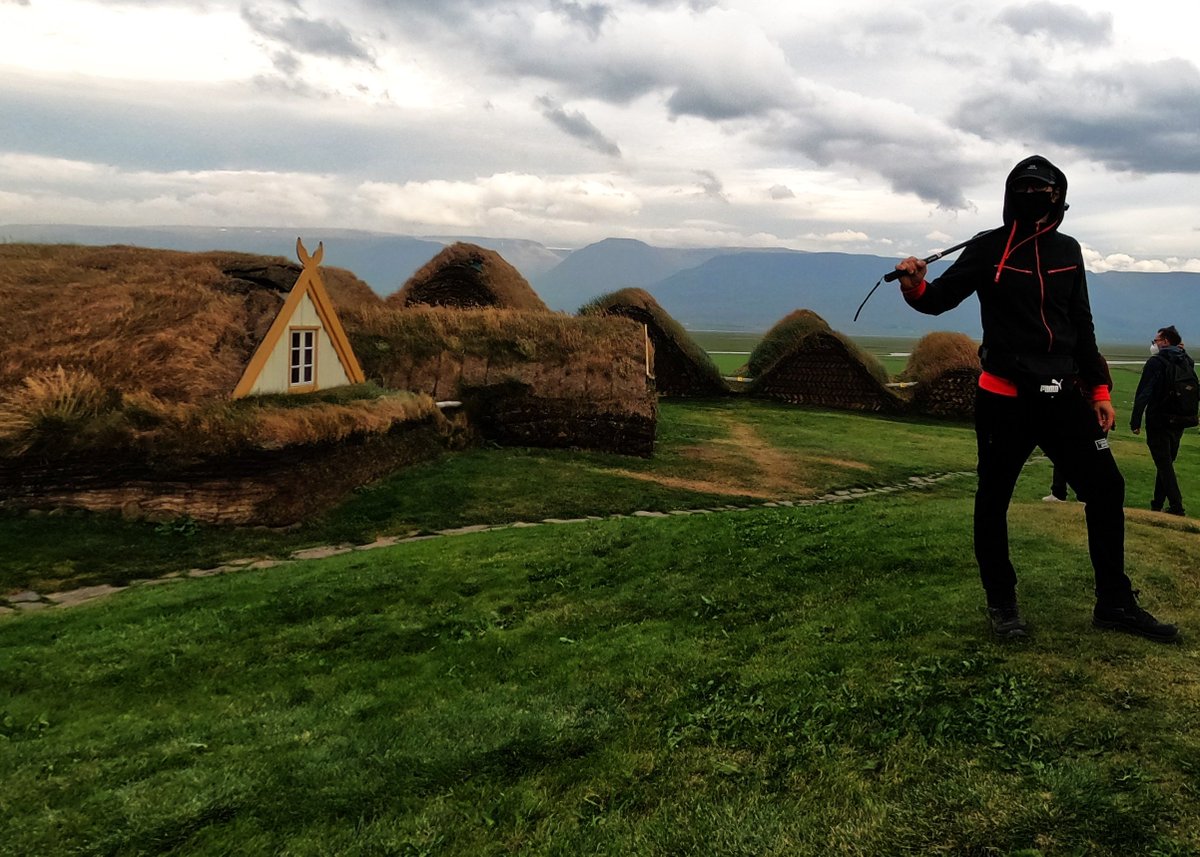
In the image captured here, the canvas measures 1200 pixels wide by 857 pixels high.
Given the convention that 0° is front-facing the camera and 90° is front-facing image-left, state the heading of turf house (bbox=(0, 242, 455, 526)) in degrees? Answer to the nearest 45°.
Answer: approximately 315°

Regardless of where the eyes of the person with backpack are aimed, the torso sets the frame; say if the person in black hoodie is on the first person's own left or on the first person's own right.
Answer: on the first person's own left

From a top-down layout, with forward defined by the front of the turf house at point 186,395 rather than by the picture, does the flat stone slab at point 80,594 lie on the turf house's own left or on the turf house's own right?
on the turf house's own right
